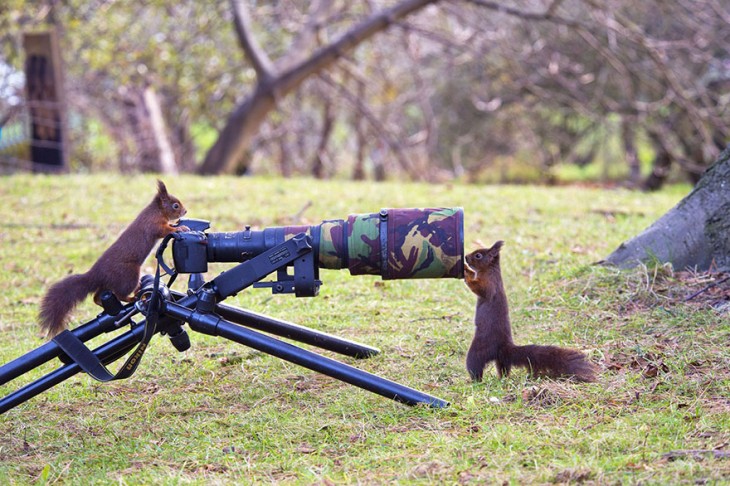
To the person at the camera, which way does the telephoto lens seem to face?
facing to the right of the viewer

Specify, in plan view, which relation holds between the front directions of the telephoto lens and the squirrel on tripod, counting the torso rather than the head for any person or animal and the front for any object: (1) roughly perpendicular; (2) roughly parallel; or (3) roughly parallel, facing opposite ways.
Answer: roughly parallel

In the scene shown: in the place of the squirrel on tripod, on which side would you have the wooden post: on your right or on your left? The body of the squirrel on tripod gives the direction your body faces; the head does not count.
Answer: on your left

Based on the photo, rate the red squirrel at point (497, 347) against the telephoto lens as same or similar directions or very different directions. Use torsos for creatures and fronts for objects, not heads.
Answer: very different directions

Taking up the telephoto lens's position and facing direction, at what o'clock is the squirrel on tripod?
The squirrel on tripod is roughly at 7 o'clock from the telephoto lens.

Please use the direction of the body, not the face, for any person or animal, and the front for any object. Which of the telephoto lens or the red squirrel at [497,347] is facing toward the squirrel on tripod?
the red squirrel

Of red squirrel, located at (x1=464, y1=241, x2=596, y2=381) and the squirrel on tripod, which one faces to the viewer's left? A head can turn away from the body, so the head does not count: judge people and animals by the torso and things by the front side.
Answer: the red squirrel

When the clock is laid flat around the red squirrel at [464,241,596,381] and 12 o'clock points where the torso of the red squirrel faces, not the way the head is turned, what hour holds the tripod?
The tripod is roughly at 11 o'clock from the red squirrel.

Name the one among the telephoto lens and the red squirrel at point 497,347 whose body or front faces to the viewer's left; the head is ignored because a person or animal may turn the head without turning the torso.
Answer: the red squirrel

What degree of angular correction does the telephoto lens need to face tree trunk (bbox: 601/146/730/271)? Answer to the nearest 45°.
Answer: approximately 45° to its left

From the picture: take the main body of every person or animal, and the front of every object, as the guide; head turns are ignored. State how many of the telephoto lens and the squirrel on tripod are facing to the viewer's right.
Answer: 2

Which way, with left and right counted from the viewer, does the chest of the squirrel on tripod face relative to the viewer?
facing to the right of the viewer

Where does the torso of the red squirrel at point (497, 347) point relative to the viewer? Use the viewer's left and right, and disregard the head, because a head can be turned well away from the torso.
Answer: facing to the left of the viewer

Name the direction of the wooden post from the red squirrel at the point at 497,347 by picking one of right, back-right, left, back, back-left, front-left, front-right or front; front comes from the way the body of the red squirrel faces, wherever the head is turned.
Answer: front-right

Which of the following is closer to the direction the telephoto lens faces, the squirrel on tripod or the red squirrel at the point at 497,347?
the red squirrel

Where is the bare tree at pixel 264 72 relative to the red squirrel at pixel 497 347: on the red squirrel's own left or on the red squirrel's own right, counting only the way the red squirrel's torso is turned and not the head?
on the red squirrel's own right

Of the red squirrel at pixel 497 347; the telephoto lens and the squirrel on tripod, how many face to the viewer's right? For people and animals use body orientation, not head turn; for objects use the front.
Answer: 2
